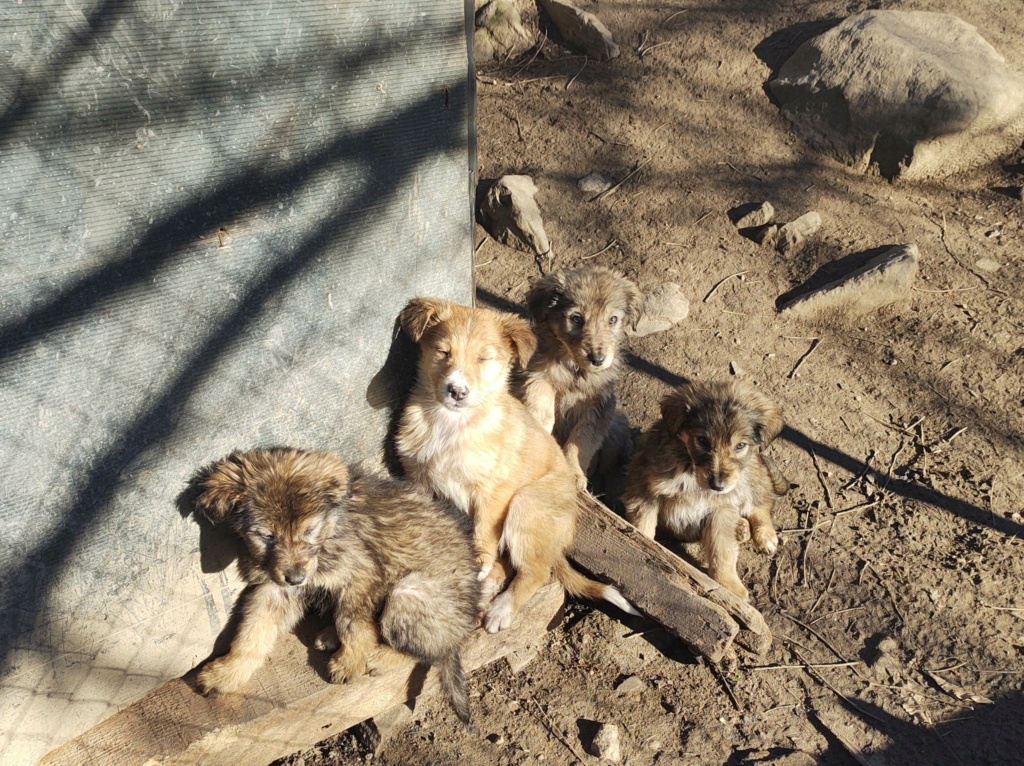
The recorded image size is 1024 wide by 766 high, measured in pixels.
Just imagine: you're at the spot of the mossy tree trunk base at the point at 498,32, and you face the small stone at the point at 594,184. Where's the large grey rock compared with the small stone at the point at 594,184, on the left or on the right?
left

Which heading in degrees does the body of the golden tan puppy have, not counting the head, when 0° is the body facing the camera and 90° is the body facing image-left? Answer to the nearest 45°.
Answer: approximately 45°

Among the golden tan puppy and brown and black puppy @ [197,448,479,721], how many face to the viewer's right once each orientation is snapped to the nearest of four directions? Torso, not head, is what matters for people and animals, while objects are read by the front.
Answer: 0

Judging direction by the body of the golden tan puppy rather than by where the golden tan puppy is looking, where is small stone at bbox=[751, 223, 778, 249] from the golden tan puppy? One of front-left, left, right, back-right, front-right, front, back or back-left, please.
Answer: back

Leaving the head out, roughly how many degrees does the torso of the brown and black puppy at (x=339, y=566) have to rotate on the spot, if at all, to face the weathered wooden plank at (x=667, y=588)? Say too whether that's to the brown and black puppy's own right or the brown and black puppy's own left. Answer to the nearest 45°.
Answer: approximately 135° to the brown and black puppy's own left

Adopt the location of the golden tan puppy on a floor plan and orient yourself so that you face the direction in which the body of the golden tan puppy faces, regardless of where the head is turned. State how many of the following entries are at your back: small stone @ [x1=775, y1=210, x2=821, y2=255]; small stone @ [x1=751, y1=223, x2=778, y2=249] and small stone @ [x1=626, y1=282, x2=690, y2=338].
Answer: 3

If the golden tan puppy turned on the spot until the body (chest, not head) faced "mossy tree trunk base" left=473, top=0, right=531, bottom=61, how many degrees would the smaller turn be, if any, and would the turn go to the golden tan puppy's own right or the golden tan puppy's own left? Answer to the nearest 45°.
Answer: approximately 135° to the golden tan puppy's own right
